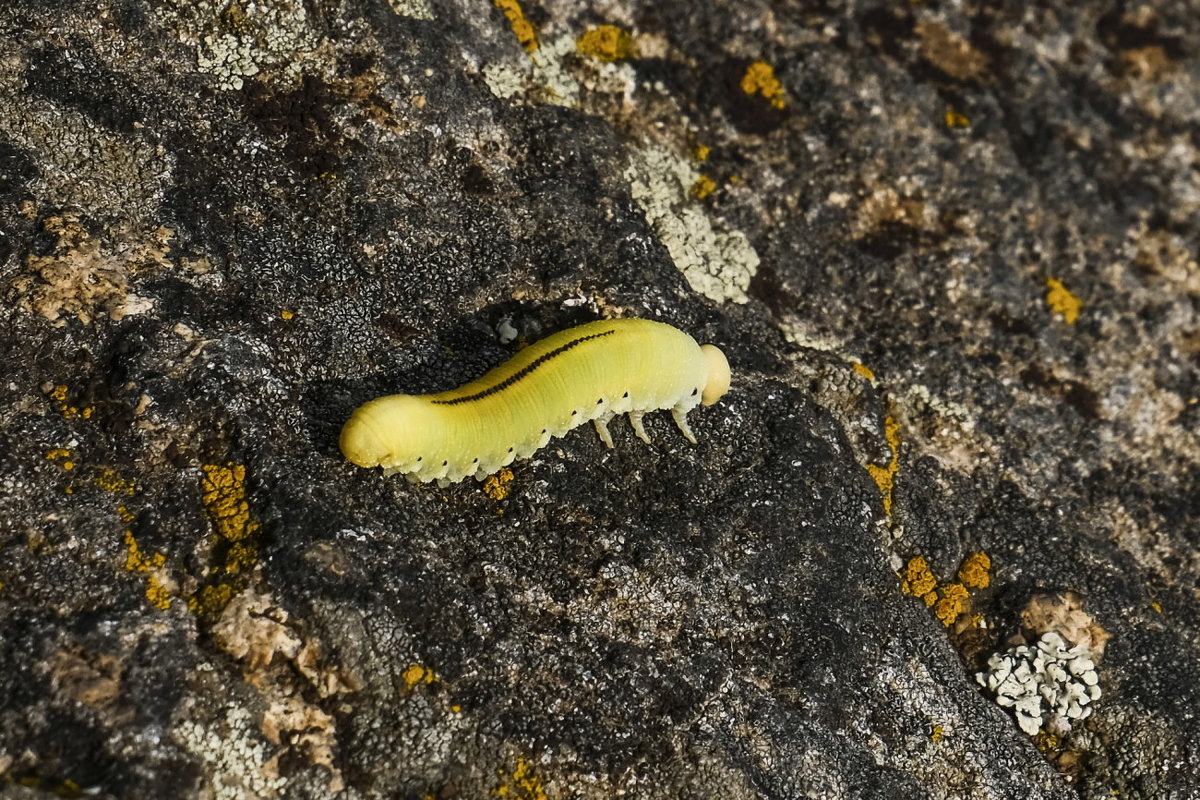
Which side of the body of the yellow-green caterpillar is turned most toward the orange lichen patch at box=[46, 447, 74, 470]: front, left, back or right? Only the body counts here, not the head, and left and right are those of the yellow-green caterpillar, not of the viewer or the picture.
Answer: back

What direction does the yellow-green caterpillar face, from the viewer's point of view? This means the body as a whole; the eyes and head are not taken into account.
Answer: to the viewer's right

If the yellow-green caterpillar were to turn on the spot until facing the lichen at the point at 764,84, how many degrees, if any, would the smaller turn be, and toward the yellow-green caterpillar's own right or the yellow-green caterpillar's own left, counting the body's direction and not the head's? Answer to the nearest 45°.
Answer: approximately 45° to the yellow-green caterpillar's own left

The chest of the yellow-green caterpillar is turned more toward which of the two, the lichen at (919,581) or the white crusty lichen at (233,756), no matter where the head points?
the lichen
